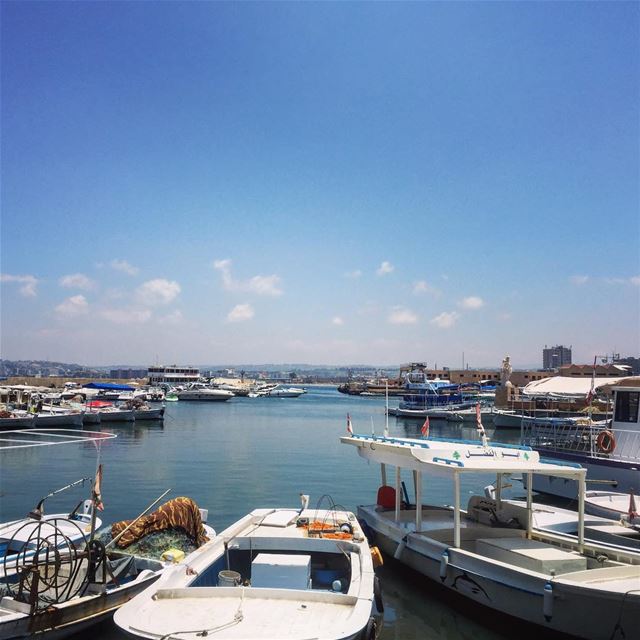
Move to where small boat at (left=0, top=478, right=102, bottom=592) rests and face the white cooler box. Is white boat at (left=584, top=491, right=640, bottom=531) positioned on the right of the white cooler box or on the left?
left
